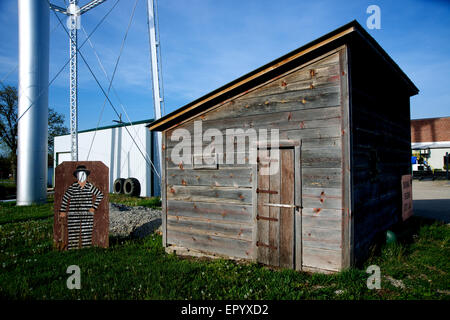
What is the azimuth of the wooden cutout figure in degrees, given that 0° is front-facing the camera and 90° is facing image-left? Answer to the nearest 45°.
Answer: approximately 0°

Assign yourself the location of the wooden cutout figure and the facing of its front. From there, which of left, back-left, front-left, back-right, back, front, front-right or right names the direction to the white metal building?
back

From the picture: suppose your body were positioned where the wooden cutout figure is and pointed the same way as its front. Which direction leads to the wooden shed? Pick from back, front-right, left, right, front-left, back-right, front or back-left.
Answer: front-left

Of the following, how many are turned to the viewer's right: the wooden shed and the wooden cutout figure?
0

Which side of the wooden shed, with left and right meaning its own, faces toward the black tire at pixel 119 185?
right

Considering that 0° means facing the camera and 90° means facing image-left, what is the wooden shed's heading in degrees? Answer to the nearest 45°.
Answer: approximately 45°

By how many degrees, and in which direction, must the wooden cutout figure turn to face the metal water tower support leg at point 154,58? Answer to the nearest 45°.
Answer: approximately 135° to its left

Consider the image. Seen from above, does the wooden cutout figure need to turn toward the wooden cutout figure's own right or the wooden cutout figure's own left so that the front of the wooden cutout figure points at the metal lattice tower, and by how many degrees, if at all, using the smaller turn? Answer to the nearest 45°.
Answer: approximately 180°

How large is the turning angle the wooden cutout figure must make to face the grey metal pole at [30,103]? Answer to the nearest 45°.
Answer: approximately 180°

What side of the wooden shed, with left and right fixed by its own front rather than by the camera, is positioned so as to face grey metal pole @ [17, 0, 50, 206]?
right
